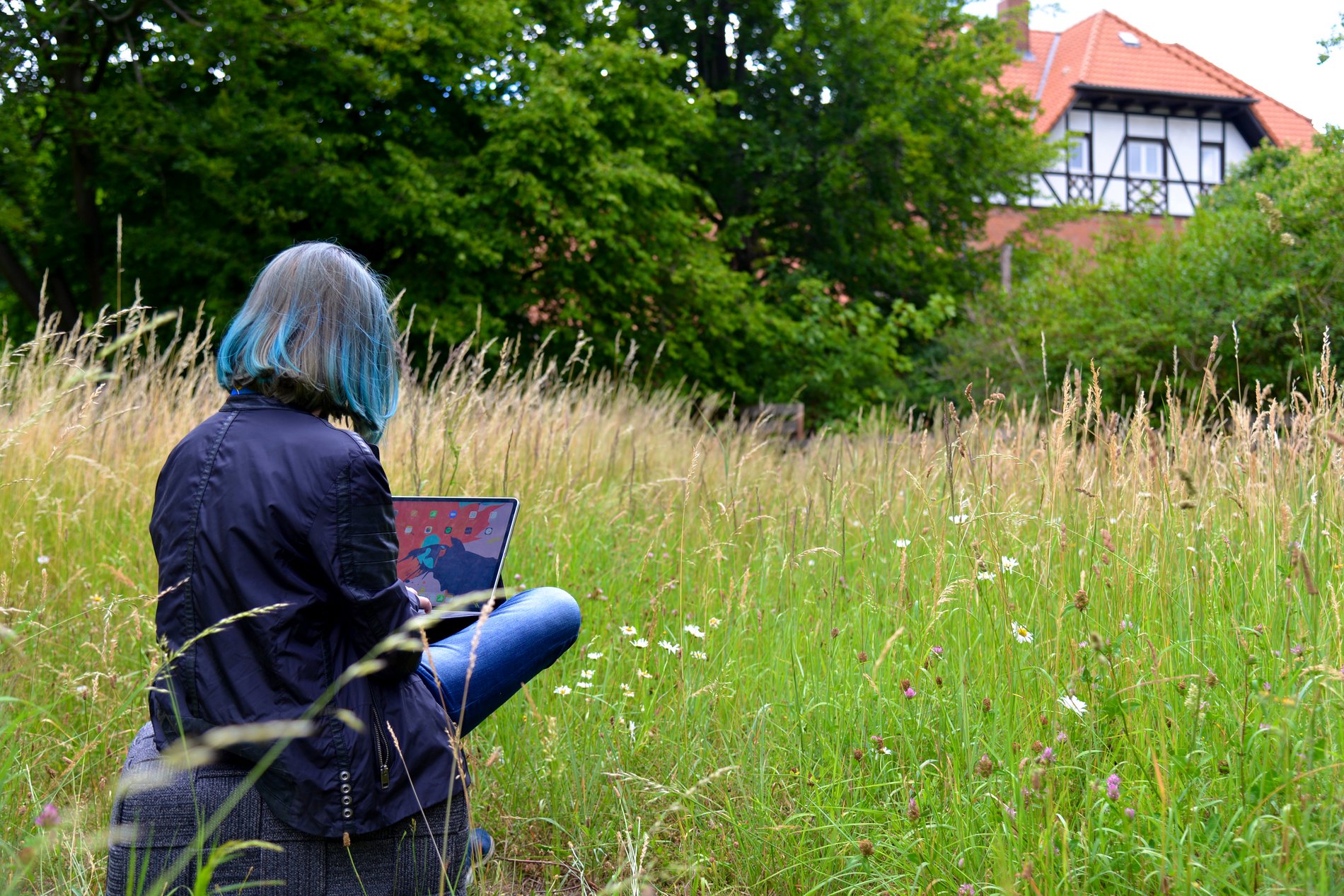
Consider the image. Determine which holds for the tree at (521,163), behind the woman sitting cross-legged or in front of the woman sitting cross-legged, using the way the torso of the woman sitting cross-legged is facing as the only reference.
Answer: in front

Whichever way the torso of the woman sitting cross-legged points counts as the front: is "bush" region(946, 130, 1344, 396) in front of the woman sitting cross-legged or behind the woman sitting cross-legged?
in front

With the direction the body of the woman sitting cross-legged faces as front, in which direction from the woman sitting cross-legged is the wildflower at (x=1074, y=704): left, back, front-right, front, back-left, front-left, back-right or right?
front-right

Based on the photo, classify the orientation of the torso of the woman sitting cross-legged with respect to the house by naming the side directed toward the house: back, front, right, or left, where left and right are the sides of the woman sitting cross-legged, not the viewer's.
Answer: front

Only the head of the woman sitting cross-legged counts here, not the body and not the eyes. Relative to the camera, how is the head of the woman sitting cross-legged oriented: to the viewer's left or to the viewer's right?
to the viewer's right

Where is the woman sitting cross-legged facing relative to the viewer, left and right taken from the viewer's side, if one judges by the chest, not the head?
facing away from the viewer and to the right of the viewer
